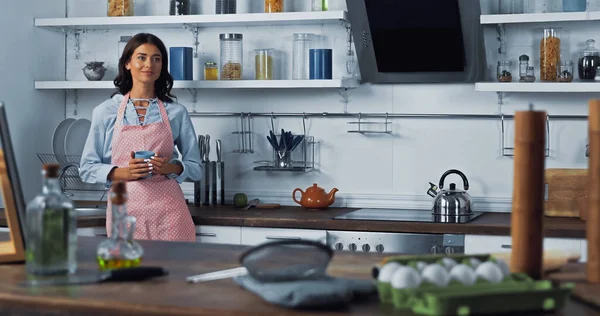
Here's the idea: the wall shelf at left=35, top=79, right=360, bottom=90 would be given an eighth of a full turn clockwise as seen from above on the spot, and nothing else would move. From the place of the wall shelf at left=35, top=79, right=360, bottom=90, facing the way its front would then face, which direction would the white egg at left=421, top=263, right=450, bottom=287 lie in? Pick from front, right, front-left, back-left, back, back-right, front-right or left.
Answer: front-left

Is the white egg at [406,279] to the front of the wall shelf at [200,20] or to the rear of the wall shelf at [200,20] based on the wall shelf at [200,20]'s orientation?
to the front

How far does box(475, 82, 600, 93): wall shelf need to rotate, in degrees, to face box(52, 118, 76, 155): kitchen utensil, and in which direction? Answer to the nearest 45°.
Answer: approximately 90° to its right

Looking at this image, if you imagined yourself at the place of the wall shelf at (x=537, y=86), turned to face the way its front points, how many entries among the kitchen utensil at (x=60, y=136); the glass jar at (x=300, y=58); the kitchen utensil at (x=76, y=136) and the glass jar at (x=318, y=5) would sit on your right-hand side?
4

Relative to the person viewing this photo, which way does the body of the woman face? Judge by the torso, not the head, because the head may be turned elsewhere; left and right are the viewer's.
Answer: facing the viewer

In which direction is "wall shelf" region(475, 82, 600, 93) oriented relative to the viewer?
toward the camera

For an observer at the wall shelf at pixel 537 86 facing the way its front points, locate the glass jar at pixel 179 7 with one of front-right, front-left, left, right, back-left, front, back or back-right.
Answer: right

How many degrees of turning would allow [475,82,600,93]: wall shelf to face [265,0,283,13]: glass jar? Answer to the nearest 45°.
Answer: approximately 90° to its right

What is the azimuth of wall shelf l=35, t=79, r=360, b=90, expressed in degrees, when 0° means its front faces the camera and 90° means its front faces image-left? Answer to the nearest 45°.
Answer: approximately 0°

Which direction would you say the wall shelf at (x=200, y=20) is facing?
toward the camera

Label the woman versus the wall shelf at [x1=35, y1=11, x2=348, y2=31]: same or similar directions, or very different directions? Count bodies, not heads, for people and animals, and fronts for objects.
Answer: same or similar directions

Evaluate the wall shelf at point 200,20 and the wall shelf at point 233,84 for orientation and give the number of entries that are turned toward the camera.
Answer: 2

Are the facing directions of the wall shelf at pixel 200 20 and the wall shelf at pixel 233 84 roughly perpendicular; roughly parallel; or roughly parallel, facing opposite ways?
roughly parallel

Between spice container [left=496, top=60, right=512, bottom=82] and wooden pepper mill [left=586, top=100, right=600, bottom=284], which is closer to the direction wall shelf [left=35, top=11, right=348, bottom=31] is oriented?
the wooden pepper mill

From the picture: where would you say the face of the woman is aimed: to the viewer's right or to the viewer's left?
to the viewer's right

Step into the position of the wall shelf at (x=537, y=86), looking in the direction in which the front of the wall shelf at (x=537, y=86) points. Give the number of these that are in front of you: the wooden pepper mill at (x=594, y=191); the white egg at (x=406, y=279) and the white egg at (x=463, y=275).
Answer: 3

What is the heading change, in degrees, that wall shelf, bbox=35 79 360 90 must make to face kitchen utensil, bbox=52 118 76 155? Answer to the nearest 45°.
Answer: approximately 135° to its right
